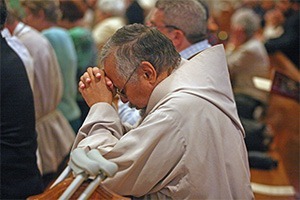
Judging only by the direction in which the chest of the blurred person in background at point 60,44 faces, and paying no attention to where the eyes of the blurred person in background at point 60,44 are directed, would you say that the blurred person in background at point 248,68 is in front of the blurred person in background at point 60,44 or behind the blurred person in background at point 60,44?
behind

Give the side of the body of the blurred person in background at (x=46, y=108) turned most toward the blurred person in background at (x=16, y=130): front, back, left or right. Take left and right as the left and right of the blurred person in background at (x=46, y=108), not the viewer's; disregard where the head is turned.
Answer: left

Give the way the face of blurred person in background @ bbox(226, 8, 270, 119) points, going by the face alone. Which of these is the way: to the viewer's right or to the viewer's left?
to the viewer's left

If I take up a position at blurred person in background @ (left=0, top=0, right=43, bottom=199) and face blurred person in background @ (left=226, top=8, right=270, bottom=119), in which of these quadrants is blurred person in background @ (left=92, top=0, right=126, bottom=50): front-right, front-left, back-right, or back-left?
front-left

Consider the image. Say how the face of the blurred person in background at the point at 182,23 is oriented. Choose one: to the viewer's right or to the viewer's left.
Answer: to the viewer's left

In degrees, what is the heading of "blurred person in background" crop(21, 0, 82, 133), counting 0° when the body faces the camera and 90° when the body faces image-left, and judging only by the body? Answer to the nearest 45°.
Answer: approximately 90°

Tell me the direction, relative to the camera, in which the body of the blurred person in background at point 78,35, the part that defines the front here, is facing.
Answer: to the viewer's left

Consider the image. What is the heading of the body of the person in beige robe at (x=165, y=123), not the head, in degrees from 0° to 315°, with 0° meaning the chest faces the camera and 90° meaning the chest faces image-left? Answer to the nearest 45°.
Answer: approximately 90°

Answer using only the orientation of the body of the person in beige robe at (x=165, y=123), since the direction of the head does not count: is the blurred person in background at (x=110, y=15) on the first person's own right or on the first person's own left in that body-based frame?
on the first person's own right

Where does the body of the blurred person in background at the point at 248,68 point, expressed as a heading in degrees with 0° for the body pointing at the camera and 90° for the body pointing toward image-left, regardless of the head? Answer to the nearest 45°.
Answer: approximately 90°

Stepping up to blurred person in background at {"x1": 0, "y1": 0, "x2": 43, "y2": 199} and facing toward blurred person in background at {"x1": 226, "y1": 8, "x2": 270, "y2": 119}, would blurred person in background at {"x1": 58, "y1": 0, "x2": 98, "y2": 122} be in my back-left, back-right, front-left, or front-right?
front-left

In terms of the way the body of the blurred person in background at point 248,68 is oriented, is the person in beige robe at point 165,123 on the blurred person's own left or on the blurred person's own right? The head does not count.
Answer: on the blurred person's own left

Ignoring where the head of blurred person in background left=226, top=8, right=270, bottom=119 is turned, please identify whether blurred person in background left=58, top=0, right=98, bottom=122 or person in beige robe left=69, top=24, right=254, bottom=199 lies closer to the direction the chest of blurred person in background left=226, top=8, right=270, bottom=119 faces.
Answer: the blurred person in background

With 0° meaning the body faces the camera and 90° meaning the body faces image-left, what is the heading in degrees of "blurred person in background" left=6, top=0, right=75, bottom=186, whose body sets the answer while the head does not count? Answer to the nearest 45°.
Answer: approximately 90°
